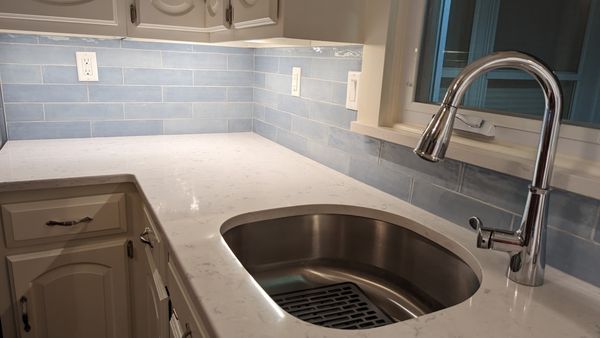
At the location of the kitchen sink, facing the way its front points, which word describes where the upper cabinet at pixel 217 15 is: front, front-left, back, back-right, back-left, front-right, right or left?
right

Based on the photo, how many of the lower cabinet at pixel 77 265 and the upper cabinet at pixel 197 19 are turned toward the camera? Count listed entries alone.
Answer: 2

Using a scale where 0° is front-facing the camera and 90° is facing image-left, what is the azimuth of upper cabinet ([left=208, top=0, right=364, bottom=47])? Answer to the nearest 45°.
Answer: approximately 45°

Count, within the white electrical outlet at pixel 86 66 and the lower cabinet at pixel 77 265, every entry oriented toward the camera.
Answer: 2

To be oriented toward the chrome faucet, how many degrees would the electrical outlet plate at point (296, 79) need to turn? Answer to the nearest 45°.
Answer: approximately 45° to its left
